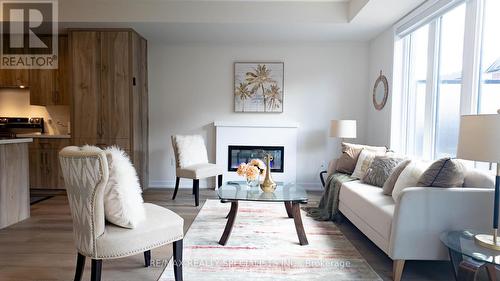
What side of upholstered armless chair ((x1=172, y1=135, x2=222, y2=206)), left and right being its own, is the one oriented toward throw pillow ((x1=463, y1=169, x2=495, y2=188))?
front

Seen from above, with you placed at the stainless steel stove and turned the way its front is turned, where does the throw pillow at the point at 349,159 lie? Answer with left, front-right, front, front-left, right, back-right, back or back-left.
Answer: front-left

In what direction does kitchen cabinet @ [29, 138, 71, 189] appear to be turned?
toward the camera

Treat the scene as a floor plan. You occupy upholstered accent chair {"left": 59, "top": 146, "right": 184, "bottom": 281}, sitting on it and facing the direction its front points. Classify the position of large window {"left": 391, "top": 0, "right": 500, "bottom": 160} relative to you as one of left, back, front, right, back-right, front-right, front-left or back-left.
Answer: front-right

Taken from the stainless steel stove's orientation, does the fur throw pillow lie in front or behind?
in front

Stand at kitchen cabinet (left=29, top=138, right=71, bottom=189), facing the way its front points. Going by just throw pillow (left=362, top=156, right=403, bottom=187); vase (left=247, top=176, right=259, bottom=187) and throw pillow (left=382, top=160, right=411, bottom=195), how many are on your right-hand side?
0

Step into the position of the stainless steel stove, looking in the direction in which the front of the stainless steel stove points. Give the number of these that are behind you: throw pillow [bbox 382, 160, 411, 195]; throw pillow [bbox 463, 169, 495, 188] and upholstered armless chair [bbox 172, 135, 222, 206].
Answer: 0

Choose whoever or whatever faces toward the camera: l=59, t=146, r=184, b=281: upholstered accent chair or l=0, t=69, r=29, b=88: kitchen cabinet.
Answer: the kitchen cabinet

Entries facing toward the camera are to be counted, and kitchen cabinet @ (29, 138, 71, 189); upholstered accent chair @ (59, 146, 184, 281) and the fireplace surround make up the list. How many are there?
2

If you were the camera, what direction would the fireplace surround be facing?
facing the viewer

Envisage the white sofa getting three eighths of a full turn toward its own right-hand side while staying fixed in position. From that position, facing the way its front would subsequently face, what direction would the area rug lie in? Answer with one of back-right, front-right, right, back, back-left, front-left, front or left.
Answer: left

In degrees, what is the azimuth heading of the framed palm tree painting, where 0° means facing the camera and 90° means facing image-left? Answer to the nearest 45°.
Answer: approximately 0°

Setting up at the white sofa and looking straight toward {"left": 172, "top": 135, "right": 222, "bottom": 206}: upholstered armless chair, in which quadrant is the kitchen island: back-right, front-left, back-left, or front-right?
front-left

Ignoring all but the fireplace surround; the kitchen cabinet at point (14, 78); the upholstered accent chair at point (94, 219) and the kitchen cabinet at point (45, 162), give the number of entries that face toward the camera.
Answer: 3

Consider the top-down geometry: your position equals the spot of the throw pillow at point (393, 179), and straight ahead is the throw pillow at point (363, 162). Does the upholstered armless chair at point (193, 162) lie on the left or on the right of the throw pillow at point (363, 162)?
left

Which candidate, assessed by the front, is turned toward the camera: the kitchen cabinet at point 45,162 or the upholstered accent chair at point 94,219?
the kitchen cabinet

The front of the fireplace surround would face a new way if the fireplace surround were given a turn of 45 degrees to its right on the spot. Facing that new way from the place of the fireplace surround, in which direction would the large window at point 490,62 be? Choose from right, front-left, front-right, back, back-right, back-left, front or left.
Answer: left

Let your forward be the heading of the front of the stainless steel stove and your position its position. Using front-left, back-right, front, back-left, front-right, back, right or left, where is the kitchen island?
front

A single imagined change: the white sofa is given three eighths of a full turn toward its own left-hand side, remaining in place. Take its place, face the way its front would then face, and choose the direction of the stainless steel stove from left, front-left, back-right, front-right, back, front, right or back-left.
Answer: back

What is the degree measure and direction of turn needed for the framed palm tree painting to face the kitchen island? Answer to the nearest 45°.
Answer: approximately 45° to its right

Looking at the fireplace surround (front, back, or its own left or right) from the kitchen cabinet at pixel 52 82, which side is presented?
right

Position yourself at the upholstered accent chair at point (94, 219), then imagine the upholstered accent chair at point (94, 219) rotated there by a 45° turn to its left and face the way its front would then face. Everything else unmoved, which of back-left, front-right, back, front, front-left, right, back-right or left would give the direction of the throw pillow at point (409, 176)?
right
